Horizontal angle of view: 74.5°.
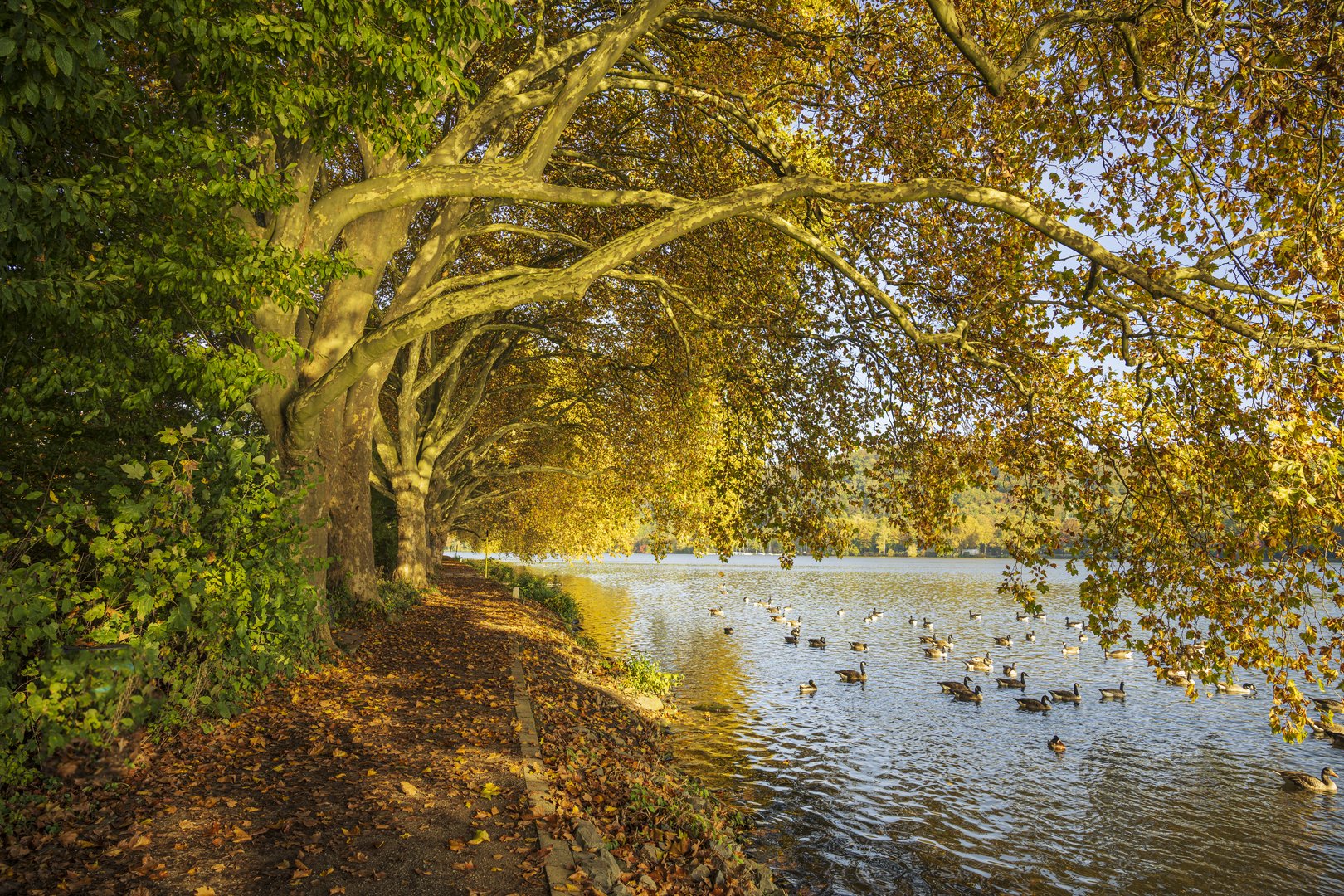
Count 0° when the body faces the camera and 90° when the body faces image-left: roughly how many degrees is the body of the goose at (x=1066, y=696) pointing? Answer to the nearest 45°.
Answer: approximately 270°

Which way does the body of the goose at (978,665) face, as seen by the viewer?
to the viewer's right

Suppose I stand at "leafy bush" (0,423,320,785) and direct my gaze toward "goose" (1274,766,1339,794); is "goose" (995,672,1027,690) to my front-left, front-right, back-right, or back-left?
front-left

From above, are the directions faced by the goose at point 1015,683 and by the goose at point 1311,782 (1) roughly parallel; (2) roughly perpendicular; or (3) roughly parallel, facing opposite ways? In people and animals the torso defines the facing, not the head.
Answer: roughly parallel

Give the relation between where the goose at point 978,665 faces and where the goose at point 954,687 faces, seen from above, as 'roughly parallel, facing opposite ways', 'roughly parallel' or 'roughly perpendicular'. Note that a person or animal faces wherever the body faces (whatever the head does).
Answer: roughly parallel

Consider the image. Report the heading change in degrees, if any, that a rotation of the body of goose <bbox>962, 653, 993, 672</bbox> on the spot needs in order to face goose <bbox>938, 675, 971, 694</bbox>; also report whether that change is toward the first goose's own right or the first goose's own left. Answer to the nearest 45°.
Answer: approximately 90° to the first goose's own right
